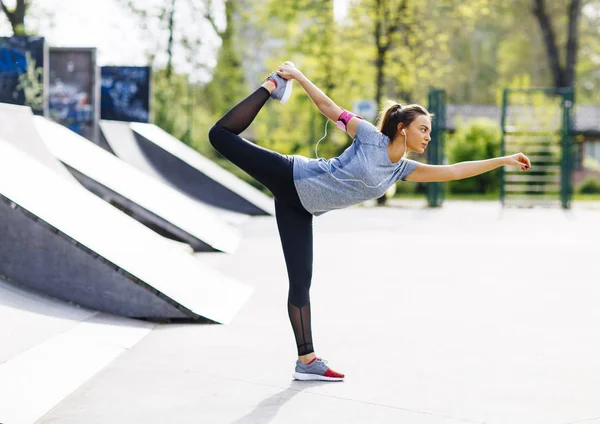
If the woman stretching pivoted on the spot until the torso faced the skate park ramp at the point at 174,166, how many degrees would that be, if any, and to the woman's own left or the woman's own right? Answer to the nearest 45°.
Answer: approximately 90° to the woman's own left

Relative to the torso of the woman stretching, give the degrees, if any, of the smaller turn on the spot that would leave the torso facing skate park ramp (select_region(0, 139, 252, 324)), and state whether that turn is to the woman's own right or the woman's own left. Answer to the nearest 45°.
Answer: approximately 135° to the woman's own left

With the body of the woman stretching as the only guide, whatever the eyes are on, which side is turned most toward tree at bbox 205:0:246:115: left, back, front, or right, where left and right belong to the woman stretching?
left

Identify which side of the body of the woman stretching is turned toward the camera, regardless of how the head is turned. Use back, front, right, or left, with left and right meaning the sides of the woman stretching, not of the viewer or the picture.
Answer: right

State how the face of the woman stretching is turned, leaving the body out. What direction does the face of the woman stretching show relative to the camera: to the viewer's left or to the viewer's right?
to the viewer's right

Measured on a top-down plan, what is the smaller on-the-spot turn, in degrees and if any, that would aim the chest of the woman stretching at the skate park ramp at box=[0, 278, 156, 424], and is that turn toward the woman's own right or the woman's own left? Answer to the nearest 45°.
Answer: approximately 180°
